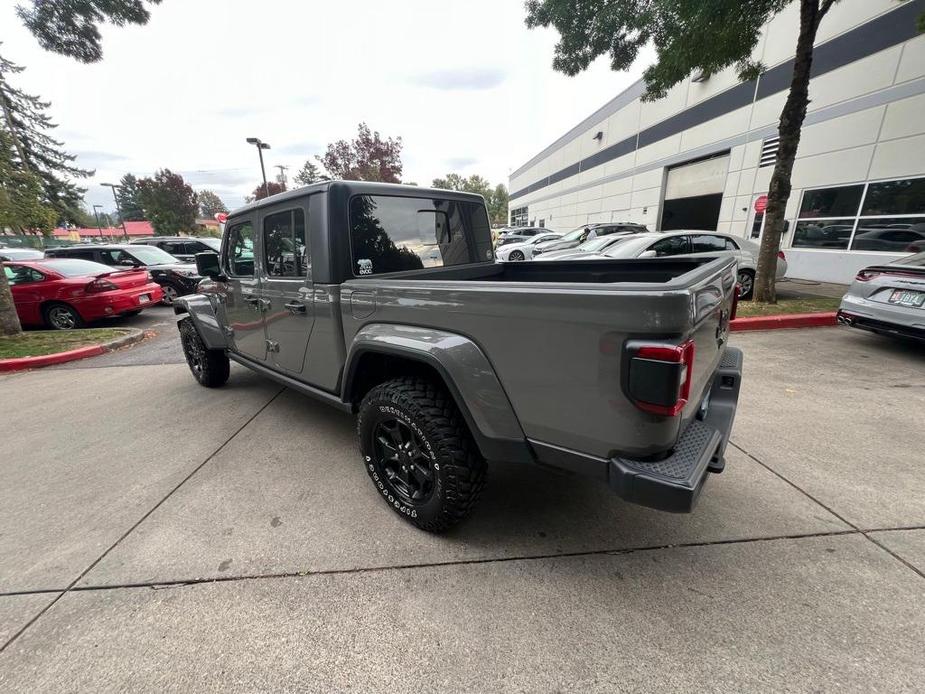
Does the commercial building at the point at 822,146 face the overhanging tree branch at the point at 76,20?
yes

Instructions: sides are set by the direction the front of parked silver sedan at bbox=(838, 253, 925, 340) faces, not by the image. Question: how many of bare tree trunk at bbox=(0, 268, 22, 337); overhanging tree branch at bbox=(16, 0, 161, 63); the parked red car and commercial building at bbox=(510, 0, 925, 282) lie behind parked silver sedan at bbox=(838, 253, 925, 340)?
3

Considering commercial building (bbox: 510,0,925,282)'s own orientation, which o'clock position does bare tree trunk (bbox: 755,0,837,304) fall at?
The bare tree trunk is roughly at 11 o'clock from the commercial building.

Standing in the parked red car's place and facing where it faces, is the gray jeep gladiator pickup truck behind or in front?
behind

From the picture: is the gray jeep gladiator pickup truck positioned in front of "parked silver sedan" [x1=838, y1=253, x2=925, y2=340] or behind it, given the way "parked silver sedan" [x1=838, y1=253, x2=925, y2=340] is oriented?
behind

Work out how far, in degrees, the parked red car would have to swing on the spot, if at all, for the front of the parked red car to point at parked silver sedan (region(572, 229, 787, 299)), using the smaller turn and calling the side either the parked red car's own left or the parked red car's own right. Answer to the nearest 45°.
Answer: approximately 180°

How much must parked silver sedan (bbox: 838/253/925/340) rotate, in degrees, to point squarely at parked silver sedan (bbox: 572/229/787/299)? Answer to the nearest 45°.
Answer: approximately 90° to its left

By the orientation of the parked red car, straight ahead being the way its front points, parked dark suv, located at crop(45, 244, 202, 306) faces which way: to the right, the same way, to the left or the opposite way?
the opposite way

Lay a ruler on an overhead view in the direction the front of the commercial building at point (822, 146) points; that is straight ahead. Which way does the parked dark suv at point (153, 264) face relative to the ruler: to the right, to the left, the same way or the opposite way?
the opposite way

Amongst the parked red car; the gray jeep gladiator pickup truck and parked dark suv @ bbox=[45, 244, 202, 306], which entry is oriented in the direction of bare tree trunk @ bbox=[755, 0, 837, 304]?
the parked dark suv

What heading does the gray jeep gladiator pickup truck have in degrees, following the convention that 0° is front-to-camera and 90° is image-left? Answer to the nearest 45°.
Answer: approximately 135°

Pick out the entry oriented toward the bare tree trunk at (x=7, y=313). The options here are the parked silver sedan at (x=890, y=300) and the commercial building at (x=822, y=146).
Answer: the commercial building
